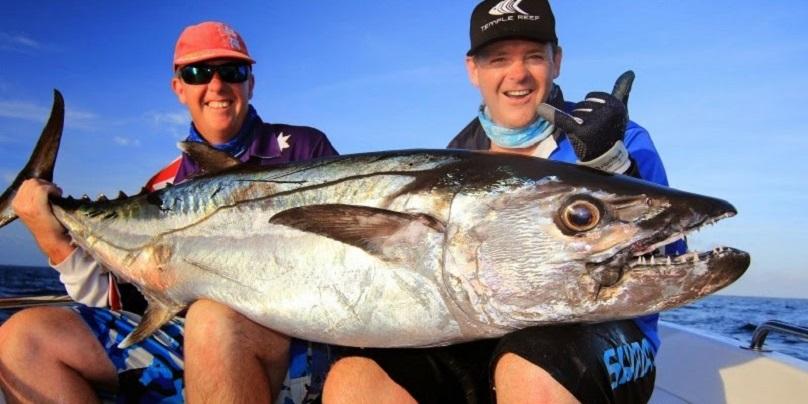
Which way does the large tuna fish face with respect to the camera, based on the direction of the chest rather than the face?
to the viewer's right
